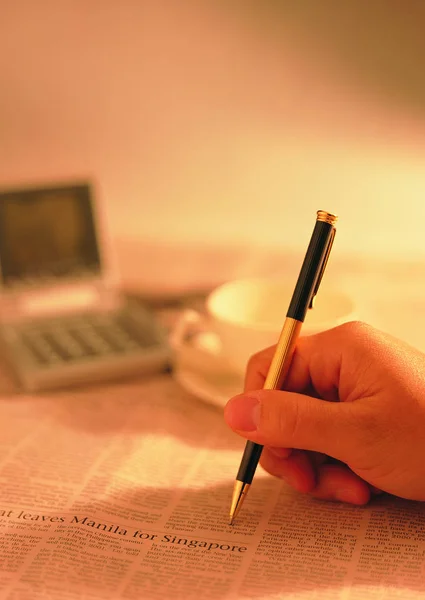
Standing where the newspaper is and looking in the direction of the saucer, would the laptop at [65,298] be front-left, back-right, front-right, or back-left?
front-left

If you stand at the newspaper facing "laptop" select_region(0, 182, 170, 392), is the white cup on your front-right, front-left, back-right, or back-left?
front-right

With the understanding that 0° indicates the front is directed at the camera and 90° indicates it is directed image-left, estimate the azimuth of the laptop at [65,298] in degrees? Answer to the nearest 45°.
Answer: approximately 315°
